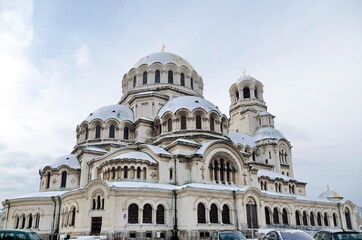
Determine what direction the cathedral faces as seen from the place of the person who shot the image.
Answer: facing away from the viewer and to the right of the viewer
